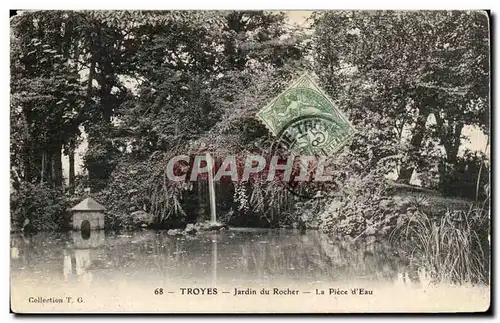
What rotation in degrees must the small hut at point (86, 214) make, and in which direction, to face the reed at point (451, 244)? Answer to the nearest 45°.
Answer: approximately 90° to its left

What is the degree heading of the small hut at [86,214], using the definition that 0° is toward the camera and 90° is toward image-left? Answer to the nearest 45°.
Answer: approximately 0°

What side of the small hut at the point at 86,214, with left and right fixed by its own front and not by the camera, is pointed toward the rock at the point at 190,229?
left
